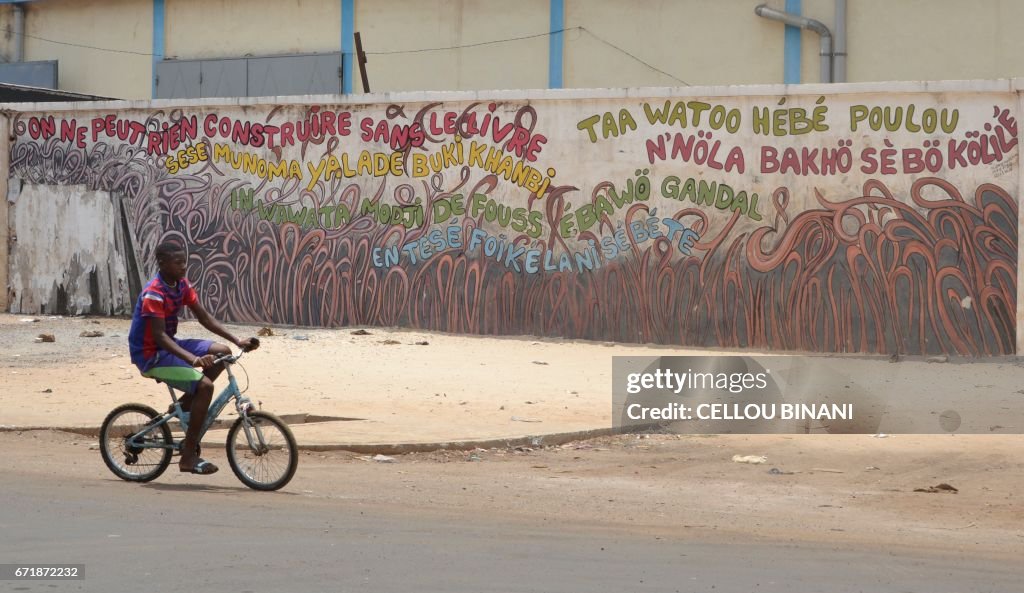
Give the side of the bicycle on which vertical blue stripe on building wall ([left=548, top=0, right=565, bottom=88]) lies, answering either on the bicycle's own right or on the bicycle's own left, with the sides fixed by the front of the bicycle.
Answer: on the bicycle's own left

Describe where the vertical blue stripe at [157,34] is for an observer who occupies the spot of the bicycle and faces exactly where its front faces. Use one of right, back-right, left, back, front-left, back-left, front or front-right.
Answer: left

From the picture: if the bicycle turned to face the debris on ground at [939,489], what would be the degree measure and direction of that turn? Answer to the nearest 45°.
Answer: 0° — it already faces it

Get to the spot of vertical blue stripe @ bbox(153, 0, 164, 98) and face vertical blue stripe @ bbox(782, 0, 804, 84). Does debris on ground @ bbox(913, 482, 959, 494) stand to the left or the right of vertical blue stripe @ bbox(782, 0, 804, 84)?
right

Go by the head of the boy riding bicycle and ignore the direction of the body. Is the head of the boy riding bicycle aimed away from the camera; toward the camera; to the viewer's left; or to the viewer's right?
to the viewer's right

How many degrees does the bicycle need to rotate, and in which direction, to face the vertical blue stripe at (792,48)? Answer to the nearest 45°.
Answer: approximately 45° to its left

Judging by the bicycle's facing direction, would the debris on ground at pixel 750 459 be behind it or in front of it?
in front

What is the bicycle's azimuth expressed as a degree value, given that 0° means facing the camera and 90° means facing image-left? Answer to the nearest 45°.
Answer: approximately 270°

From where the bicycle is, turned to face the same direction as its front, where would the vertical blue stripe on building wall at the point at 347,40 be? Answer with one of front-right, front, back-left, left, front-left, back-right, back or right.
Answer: left

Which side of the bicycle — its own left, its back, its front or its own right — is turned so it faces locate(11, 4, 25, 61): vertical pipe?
left
